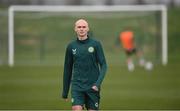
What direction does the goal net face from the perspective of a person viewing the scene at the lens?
facing the viewer

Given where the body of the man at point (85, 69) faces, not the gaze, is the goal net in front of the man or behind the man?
behind

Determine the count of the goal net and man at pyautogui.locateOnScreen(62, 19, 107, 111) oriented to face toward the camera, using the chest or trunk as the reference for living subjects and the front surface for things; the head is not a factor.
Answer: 2

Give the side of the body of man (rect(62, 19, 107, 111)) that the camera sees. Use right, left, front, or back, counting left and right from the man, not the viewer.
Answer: front

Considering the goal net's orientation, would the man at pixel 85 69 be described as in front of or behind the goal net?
in front

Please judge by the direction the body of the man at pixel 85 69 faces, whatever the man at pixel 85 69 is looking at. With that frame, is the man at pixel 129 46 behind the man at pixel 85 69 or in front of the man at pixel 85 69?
behind
